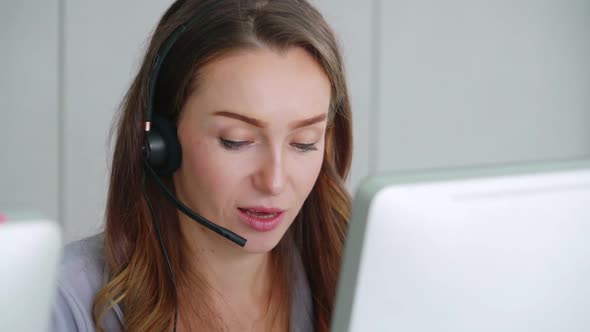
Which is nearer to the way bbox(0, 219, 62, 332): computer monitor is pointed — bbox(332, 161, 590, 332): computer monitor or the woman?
the woman

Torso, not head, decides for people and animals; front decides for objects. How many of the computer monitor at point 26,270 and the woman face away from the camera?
1

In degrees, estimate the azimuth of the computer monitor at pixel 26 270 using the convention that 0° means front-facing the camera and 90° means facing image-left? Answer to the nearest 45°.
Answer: approximately 180°

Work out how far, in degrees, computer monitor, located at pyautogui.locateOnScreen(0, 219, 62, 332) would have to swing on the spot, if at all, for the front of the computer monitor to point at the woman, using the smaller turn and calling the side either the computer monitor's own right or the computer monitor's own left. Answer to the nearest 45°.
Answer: approximately 45° to the computer monitor's own right

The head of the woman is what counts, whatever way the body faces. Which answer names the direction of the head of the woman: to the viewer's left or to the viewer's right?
to the viewer's right

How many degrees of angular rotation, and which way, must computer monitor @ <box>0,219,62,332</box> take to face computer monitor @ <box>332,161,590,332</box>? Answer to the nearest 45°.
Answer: approximately 90° to its right

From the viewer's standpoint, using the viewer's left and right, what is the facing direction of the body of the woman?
facing the viewer and to the right of the viewer

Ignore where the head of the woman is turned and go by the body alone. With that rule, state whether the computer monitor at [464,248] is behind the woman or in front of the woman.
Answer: in front

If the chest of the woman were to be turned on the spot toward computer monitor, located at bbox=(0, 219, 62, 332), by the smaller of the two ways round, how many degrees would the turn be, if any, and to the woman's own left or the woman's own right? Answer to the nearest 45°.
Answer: approximately 45° to the woman's own right
